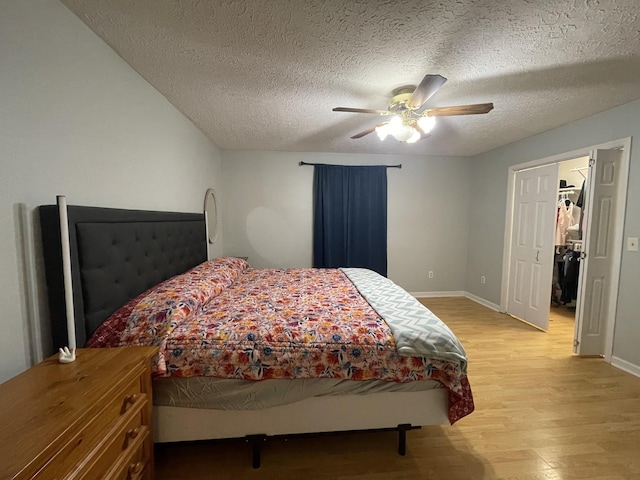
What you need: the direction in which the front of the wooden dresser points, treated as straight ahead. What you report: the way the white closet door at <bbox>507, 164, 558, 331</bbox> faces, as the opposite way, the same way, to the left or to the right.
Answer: the opposite way

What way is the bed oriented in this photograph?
to the viewer's right

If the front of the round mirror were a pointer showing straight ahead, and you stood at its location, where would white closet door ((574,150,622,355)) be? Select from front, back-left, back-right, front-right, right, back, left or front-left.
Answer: front-right

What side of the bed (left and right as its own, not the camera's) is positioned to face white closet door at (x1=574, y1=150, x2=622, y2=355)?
front

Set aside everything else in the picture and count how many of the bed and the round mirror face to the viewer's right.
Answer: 2

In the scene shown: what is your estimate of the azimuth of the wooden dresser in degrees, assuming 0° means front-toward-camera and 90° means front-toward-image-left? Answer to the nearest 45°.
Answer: approximately 315°

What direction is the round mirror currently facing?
to the viewer's right

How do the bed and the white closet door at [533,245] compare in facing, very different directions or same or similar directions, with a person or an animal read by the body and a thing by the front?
very different directions

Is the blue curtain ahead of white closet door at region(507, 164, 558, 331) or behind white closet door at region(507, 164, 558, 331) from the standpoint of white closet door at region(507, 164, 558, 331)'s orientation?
ahead

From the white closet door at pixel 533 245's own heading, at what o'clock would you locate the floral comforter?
The floral comforter is roughly at 11 o'clock from the white closet door.

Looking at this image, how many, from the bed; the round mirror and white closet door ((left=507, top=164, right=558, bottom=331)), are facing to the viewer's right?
2
